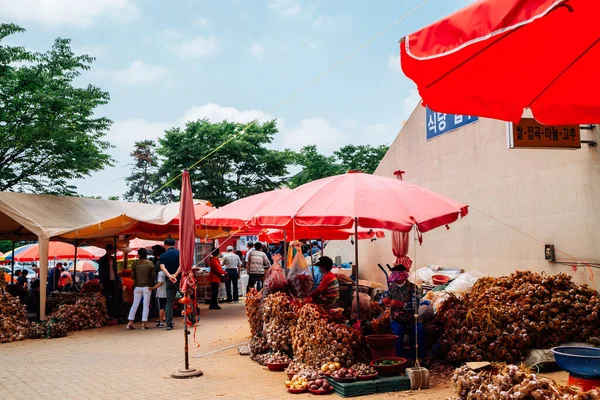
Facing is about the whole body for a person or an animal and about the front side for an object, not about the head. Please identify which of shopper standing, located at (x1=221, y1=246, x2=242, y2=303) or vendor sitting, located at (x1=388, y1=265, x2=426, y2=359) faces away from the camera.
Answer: the shopper standing

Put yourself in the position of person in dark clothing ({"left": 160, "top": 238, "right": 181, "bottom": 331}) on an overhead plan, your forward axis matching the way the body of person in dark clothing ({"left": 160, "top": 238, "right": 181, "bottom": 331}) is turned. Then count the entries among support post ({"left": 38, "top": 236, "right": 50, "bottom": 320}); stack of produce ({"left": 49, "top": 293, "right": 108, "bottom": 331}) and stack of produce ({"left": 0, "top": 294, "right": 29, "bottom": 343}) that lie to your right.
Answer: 0

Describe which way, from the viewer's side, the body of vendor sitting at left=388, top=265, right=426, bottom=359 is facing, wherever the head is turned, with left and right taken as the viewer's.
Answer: facing the viewer and to the left of the viewer

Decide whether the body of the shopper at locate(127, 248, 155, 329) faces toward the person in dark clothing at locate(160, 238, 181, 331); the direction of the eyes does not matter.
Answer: no

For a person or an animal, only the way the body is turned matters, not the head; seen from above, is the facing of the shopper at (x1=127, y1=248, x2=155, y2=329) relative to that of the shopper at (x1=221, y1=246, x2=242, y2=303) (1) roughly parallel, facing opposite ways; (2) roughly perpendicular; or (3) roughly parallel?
roughly parallel

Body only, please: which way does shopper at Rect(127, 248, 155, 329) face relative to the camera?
away from the camera

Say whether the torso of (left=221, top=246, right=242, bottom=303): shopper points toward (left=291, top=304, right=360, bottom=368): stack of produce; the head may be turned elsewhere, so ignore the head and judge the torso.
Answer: no

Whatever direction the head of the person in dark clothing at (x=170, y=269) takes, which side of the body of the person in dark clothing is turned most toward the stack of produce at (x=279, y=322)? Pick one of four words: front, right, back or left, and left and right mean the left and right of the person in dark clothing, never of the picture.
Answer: back

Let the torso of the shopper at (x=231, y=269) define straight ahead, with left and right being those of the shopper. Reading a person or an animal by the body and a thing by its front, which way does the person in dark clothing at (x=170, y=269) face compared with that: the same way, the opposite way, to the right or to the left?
the same way

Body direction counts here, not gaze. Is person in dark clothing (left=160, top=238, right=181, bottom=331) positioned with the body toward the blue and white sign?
no

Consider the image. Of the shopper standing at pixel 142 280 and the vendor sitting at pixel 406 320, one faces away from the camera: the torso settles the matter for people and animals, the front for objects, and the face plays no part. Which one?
the shopper standing
